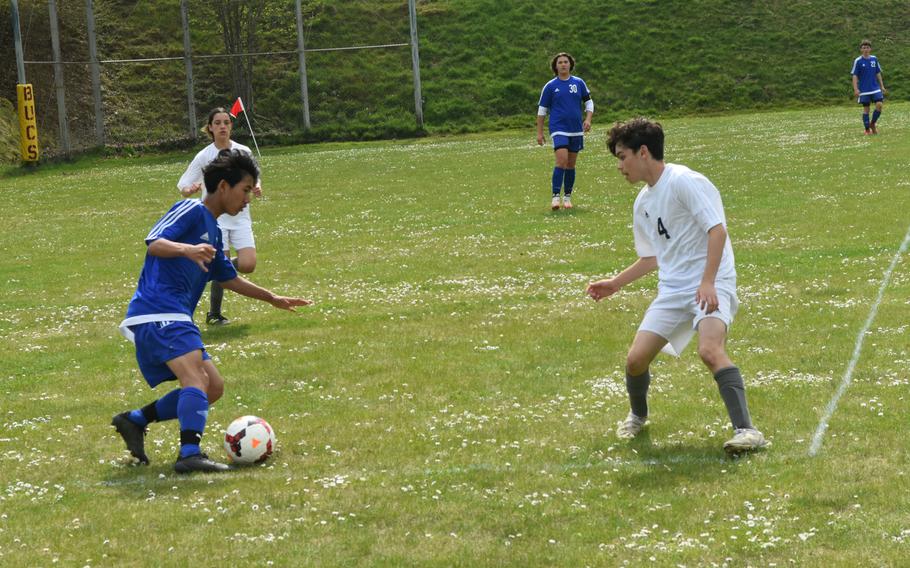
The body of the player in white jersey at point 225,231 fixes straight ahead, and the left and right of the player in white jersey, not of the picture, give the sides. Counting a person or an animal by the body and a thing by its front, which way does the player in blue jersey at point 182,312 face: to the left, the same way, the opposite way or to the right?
to the left

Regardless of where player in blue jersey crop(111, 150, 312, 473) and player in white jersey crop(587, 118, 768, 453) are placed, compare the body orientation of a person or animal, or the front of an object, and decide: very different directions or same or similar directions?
very different directions

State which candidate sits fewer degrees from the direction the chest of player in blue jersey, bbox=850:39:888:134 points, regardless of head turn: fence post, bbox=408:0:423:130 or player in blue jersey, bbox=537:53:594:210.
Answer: the player in blue jersey

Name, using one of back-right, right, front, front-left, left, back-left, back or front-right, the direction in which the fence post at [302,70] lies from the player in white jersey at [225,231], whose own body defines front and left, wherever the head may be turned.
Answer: back

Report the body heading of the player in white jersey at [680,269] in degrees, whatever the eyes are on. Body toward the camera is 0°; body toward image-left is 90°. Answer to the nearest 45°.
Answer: approximately 45°

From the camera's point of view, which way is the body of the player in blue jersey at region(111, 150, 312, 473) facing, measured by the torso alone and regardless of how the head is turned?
to the viewer's right

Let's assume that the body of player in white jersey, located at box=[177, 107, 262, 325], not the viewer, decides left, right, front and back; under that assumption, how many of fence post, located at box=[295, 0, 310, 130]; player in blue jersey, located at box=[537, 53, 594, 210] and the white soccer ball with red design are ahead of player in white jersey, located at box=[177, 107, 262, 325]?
1

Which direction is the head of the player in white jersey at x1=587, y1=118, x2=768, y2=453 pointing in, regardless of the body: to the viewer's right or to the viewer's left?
to the viewer's left

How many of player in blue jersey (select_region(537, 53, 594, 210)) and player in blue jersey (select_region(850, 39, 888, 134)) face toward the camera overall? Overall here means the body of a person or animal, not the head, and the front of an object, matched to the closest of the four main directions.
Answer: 2

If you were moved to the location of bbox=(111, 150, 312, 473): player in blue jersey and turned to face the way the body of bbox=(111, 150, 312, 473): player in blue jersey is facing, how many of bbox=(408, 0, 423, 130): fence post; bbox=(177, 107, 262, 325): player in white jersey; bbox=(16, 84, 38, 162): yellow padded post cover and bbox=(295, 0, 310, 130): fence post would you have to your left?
4

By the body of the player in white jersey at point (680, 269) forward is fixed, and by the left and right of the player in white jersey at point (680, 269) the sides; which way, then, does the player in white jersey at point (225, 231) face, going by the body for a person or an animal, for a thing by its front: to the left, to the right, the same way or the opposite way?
to the left
